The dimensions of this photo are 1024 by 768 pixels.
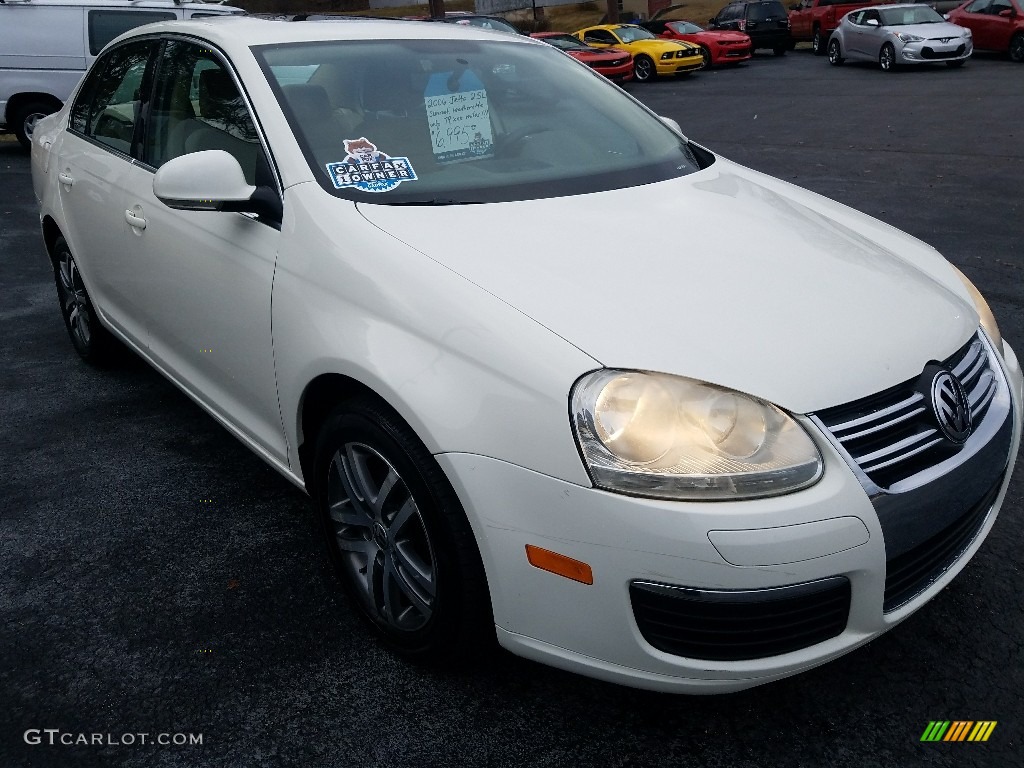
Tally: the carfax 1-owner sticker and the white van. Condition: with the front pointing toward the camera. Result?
1

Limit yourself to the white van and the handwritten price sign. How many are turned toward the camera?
1

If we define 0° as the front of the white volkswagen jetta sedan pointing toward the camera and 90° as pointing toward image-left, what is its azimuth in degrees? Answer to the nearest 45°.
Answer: approximately 315°

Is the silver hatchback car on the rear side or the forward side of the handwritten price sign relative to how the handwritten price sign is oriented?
on the rear side

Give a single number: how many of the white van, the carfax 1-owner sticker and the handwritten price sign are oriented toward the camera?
2

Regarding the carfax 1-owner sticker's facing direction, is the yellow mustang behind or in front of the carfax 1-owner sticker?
behind

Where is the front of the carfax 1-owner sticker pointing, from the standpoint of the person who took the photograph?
facing the viewer

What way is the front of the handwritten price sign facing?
toward the camera
